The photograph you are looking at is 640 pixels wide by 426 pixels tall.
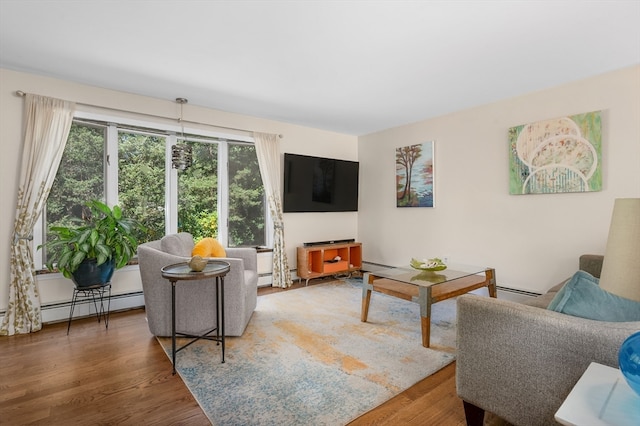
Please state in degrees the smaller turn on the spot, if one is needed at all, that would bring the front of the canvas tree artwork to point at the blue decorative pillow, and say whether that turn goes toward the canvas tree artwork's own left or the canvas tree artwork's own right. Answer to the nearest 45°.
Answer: approximately 45° to the canvas tree artwork's own left

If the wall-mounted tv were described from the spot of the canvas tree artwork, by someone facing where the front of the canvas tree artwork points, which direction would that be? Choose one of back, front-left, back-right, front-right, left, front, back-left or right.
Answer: front-right

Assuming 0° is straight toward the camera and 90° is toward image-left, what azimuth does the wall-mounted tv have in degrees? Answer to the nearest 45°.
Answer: approximately 315°

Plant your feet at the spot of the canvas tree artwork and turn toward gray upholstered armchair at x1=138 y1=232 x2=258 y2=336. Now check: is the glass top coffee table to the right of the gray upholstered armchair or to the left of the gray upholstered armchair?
left

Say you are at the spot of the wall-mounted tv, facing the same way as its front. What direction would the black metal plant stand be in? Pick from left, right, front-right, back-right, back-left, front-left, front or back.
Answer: right

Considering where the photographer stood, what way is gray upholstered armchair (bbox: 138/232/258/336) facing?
facing to the right of the viewer

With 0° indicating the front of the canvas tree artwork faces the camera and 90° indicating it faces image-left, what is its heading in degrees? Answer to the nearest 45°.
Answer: approximately 45°

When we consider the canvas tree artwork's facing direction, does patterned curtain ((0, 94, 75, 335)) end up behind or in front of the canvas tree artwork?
in front

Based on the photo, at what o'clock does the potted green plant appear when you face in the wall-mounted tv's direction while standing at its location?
The potted green plant is roughly at 3 o'clock from the wall-mounted tv.
